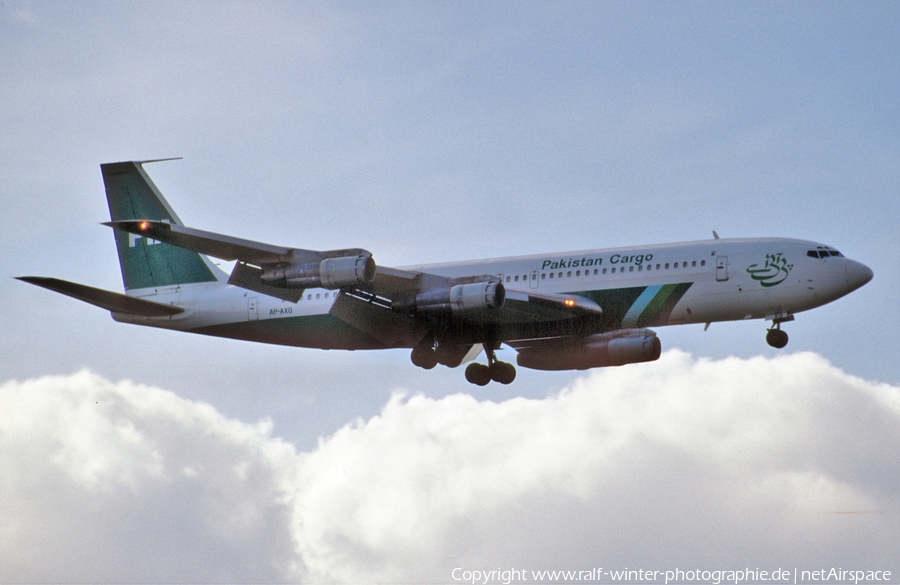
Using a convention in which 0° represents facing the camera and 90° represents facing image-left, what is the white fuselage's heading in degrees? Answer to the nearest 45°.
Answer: approximately 270°
